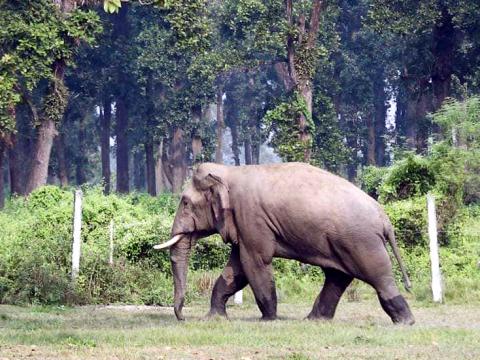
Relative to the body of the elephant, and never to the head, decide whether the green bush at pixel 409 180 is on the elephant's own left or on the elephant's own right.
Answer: on the elephant's own right

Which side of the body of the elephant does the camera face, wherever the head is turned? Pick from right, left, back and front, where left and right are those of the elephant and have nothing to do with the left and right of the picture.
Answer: left

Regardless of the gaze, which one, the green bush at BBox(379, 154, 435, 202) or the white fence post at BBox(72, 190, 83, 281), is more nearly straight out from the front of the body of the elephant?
the white fence post

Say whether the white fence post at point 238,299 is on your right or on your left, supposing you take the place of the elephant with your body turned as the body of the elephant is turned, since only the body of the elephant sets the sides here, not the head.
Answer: on your right

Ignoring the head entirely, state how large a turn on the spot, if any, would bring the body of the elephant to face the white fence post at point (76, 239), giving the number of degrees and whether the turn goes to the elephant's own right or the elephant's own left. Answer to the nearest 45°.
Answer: approximately 45° to the elephant's own right

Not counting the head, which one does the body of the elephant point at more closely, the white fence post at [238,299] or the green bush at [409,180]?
the white fence post

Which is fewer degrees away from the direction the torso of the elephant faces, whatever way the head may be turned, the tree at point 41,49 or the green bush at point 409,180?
the tree
